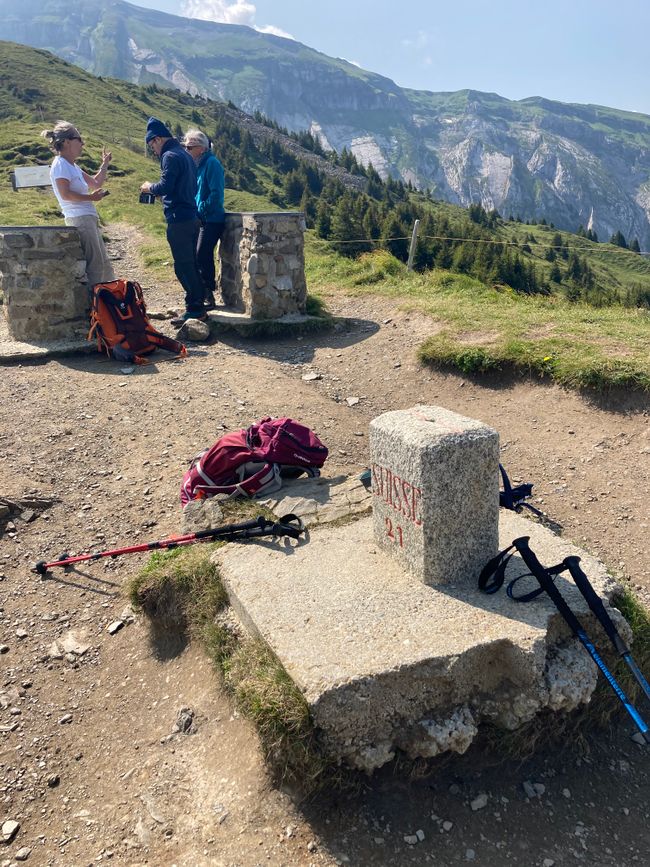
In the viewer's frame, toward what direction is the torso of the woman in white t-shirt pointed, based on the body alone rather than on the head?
to the viewer's right

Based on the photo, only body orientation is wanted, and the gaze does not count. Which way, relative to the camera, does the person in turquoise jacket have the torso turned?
to the viewer's left

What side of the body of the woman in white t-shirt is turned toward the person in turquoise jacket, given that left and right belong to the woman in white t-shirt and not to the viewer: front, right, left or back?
front

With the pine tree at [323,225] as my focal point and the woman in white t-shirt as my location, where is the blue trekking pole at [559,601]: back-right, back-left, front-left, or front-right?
back-right

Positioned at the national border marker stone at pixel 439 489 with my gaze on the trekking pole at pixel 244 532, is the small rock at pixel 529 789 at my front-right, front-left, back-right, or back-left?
back-left

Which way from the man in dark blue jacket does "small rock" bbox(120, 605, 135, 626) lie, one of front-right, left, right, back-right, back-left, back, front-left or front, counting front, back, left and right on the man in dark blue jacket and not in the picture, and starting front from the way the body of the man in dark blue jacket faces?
left

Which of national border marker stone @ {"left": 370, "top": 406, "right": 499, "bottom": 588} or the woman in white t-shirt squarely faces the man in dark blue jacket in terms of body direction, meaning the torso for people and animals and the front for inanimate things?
the woman in white t-shirt

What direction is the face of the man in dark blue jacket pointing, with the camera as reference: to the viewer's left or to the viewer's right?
to the viewer's left

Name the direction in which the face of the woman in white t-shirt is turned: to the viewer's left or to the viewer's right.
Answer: to the viewer's right

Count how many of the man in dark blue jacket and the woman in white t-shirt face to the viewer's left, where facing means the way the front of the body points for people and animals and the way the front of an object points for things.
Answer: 1

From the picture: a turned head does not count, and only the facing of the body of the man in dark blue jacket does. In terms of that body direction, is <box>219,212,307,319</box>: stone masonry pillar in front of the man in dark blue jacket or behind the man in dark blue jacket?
behind

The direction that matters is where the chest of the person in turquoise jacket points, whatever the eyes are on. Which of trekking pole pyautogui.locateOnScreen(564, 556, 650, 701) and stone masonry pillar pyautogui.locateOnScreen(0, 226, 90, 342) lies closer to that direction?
the stone masonry pillar

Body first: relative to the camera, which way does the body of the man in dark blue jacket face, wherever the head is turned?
to the viewer's left

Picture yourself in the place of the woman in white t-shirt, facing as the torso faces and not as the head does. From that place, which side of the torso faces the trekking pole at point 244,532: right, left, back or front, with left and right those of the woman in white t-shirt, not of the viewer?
right

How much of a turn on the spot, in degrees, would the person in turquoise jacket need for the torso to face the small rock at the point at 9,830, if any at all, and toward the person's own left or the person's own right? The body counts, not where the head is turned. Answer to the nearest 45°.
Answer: approximately 90° to the person's own left

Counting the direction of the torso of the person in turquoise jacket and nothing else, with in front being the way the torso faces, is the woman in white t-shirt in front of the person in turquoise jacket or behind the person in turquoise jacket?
in front
